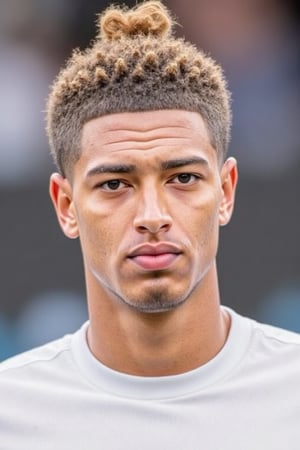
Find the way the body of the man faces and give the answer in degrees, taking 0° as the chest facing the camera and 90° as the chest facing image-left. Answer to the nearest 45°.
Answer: approximately 0°
